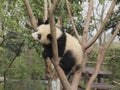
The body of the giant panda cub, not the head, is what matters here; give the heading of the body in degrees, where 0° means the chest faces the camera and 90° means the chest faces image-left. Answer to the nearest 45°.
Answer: approximately 90°
